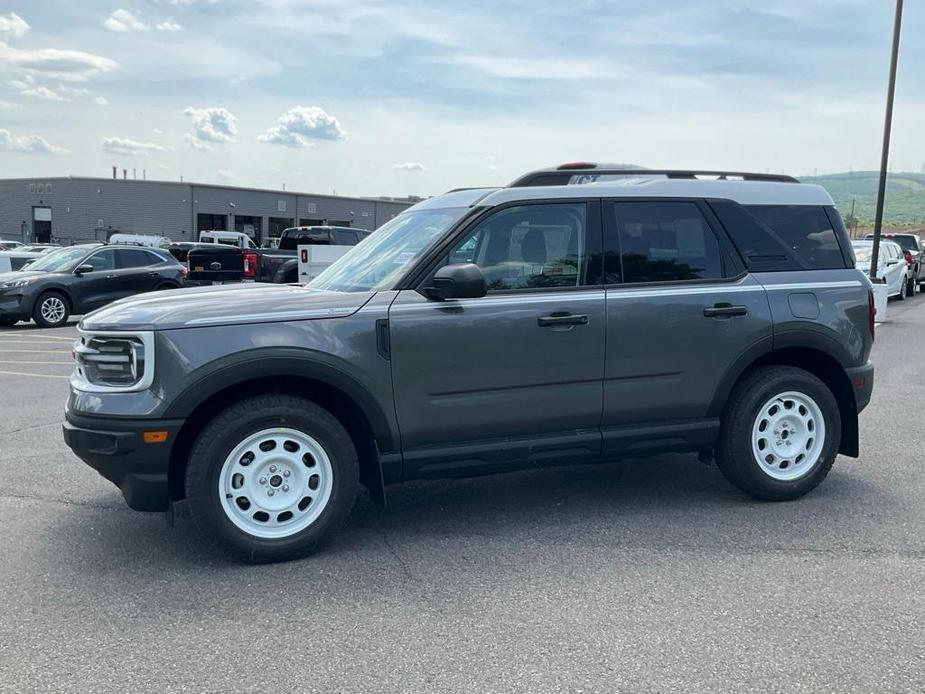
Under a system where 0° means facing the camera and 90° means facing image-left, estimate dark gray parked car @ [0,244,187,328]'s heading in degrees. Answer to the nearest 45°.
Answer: approximately 45°

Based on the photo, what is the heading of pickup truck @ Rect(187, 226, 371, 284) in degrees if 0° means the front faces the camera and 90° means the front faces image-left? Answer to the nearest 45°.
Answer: approximately 225°

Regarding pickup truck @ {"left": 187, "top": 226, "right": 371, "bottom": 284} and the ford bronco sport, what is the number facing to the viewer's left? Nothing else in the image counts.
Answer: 1

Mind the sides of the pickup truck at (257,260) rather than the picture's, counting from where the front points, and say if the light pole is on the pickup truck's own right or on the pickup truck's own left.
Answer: on the pickup truck's own right

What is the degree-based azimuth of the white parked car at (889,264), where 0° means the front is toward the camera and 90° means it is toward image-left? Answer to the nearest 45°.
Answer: approximately 45°

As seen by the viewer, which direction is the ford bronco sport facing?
to the viewer's left

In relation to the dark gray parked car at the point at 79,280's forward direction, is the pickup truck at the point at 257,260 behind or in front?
behind

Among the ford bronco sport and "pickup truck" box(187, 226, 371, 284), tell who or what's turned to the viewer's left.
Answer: the ford bronco sport

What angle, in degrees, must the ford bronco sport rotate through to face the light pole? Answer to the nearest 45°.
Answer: approximately 135° to its right

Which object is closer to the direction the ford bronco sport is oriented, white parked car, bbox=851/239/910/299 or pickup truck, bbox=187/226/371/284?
the pickup truck
